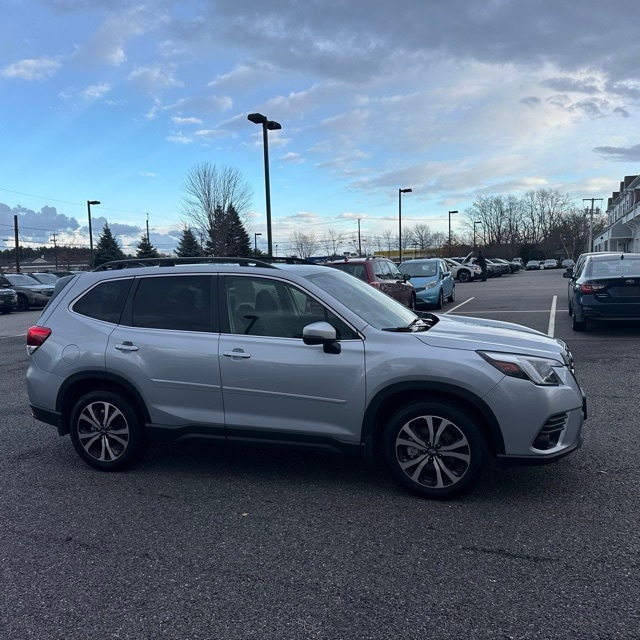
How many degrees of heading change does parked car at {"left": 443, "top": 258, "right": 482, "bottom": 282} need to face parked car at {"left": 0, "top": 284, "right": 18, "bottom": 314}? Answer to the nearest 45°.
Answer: approximately 90° to its right

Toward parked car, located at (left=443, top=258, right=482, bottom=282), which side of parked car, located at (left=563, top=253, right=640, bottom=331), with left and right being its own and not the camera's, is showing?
front

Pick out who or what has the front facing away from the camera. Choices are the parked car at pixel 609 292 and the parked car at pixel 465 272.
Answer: the parked car at pixel 609 292

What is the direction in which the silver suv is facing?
to the viewer's right

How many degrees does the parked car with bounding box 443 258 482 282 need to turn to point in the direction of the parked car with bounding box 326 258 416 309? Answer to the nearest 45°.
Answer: approximately 45° to its right

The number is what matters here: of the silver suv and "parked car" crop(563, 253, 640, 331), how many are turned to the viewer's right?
1

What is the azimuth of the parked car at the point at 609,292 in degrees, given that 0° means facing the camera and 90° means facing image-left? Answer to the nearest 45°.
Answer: approximately 180°

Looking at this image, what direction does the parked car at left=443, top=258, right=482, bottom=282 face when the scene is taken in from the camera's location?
facing the viewer and to the right of the viewer

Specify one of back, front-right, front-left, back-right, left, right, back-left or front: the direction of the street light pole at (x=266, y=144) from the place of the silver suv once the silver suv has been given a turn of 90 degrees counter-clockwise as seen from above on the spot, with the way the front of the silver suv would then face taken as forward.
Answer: front

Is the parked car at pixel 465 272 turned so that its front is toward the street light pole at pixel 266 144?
no

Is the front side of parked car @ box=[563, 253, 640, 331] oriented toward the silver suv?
no

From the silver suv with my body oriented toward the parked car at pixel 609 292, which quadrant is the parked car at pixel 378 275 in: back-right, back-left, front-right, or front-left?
front-left
